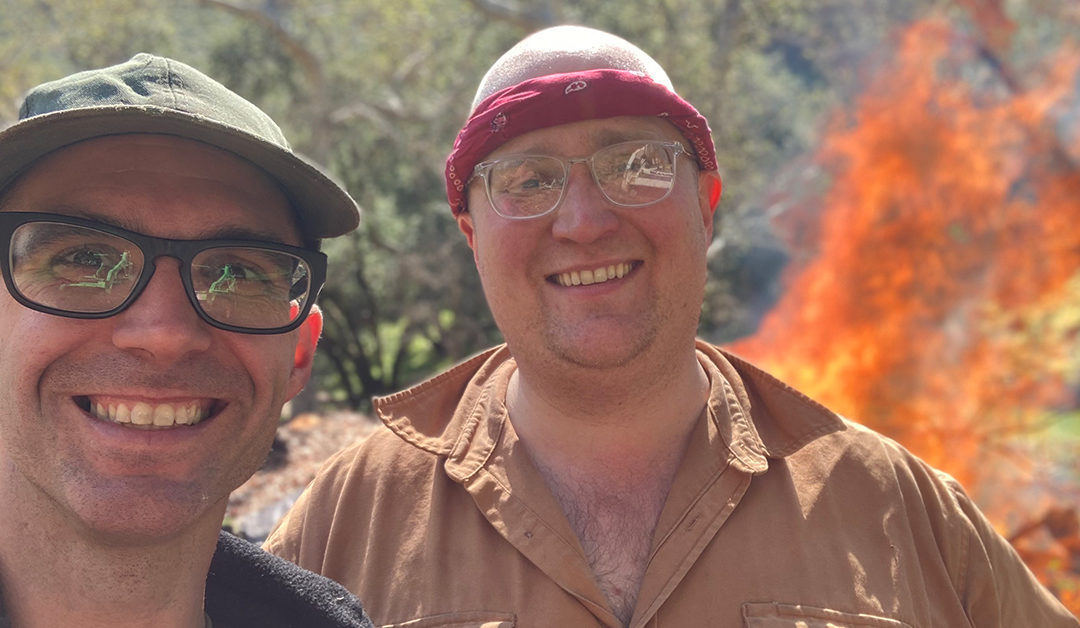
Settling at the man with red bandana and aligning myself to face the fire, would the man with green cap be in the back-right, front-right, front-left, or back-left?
back-left

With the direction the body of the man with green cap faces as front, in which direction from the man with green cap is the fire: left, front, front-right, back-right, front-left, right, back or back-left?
back-left

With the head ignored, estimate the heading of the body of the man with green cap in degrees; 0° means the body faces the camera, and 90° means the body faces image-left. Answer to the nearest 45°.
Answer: approximately 0°

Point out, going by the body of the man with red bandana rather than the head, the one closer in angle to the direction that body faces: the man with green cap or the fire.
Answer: the man with green cap

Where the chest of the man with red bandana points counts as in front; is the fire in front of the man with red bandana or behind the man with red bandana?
behind

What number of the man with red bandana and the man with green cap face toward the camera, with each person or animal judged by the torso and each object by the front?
2

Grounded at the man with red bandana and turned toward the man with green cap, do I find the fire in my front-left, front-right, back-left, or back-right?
back-right

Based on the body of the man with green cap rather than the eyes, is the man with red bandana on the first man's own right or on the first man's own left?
on the first man's own left

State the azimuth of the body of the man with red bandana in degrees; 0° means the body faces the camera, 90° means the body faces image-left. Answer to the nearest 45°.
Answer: approximately 0°

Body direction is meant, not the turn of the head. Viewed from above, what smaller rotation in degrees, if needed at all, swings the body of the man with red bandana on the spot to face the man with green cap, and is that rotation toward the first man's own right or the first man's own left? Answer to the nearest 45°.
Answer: approximately 45° to the first man's own right
